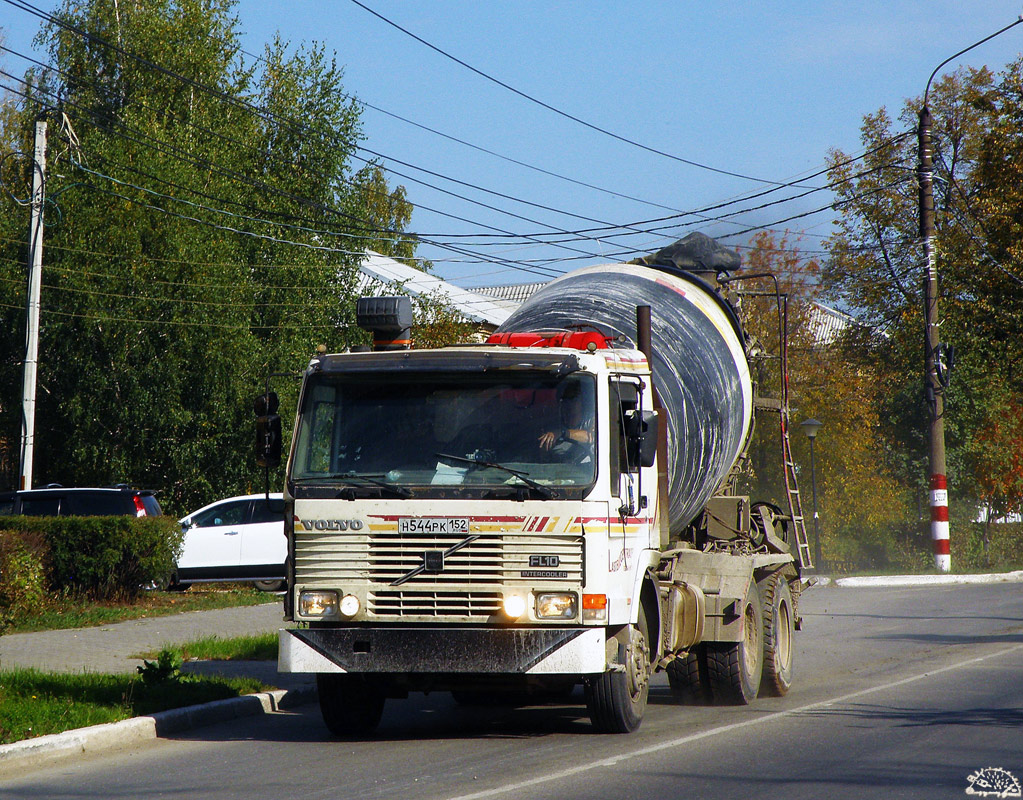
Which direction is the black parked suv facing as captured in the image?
to the viewer's left

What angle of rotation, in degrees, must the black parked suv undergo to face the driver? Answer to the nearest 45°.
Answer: approximately 90° to its left

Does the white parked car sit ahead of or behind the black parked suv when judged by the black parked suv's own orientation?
behind

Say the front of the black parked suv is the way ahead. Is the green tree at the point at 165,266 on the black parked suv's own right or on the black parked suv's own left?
on the black parked suv's own right

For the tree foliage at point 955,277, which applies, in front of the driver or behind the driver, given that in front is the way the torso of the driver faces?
behind

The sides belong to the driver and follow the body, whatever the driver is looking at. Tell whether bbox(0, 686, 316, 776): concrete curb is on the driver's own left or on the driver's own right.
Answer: on the driver's own right

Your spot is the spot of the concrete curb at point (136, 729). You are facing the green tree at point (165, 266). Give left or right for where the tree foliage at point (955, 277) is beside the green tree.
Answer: right

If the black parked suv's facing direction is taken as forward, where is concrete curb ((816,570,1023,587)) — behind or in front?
behind

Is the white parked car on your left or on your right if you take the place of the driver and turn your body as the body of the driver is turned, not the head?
on your right

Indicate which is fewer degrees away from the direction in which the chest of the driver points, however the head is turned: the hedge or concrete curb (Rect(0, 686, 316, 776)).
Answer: the concrete curb

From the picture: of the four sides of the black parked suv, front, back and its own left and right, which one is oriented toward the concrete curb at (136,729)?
left

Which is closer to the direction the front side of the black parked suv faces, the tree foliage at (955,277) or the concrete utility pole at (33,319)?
the concrete utility pole

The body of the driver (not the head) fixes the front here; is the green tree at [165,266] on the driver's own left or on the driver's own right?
on the driver's own right
